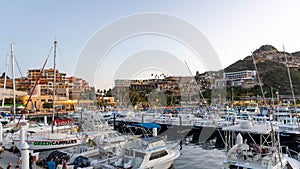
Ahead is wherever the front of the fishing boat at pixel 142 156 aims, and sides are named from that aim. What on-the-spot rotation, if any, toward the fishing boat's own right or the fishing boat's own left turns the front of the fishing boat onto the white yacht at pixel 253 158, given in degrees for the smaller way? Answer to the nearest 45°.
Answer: approximately 45° to the fishing boat's own right

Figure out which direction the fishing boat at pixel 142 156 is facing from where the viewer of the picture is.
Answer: facing away from the viewer and to the right of the viewer
